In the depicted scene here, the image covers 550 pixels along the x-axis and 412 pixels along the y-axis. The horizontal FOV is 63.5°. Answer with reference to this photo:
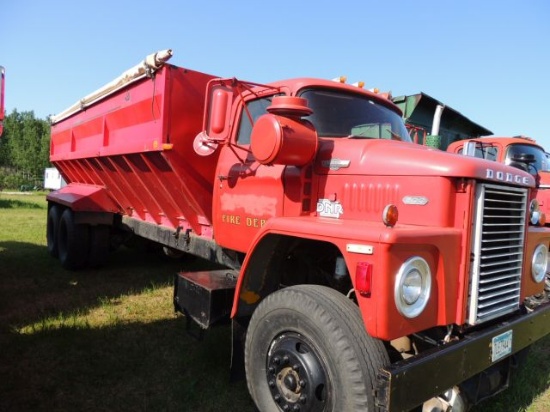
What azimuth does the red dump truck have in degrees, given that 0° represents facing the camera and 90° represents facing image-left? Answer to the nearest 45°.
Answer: approximately 315°
